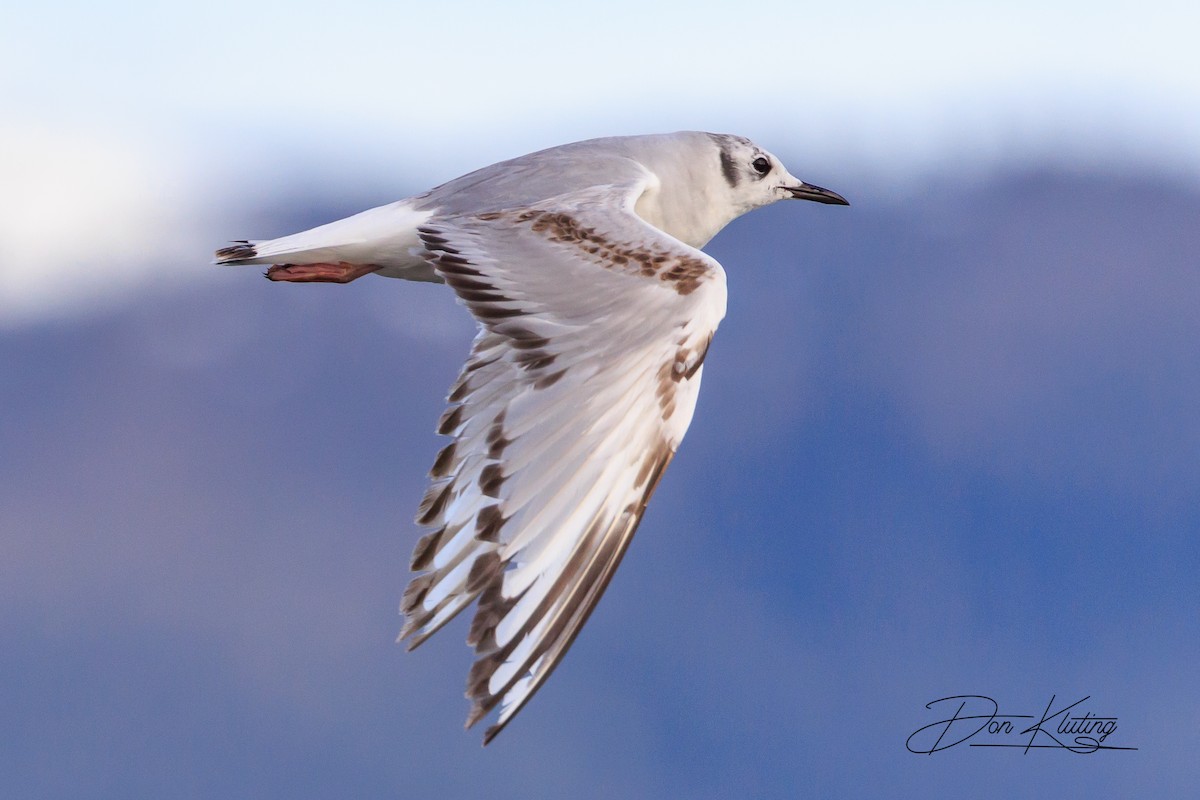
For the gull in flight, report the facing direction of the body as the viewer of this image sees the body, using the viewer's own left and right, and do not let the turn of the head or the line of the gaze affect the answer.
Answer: facing to the right of the viewer
